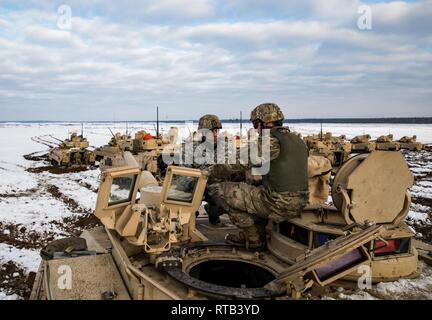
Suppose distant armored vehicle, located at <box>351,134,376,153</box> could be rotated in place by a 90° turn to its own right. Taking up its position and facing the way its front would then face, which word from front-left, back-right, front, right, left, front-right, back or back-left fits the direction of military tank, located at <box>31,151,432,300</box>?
back

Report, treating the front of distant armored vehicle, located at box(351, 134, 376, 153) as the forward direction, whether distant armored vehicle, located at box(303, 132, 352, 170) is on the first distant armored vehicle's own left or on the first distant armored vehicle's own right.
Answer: on the first distant armored vehicle's own left

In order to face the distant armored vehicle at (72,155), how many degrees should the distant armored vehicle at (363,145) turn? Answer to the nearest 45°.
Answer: approximately 45° to its left

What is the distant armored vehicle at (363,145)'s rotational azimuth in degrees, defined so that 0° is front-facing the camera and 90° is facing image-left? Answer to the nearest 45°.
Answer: approximately 90°

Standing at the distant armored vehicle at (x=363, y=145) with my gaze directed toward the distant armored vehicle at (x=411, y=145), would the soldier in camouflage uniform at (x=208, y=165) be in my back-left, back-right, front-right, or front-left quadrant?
back-right
